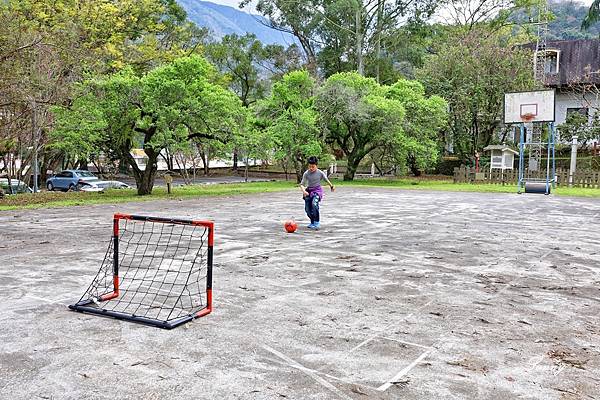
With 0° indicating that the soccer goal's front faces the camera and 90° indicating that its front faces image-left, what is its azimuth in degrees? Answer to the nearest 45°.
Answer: approximately 225°

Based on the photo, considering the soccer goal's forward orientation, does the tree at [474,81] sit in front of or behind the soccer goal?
in front

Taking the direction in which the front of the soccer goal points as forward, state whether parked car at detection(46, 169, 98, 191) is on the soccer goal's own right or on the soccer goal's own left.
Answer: on the soccer goal's own left

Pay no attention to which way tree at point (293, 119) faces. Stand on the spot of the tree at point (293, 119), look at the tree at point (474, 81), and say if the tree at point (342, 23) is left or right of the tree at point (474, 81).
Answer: left
